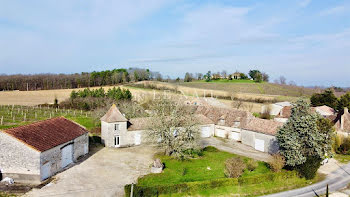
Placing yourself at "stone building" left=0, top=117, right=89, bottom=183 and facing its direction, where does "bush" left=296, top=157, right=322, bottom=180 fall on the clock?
The bush is roughly at 11 o'clock from the stone building.

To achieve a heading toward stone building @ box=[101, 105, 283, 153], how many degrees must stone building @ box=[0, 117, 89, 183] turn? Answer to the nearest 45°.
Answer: approximately 45° to its left

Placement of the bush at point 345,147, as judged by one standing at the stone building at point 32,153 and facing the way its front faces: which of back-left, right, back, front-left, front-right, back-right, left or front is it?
front-left

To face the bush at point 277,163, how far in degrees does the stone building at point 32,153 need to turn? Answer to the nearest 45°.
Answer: approximately 45° to its left

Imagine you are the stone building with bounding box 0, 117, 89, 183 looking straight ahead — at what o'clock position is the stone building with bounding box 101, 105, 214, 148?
the stone building with bounding box 101, 105, 214, 148 is roughly at 9 o'clock from the stone building with bounding box 0, 117, 89, 183.

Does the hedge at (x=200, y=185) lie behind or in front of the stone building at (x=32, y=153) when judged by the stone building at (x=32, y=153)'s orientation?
in front

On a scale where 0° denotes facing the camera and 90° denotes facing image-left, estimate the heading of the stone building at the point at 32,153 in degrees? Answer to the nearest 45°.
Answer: approximately 315°

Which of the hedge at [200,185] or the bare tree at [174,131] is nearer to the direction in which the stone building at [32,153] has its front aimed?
the hedge

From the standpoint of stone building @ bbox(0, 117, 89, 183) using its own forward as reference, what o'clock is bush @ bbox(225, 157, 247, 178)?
The bush is roughly at 11 o'clock from the stone building.

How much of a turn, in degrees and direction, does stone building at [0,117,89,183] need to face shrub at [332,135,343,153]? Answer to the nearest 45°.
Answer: approximately 45° to its left
